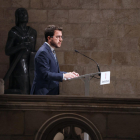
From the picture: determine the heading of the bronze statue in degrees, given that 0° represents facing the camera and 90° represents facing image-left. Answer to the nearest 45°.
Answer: approximately 315°

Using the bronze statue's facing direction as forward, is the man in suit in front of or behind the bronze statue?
in front
